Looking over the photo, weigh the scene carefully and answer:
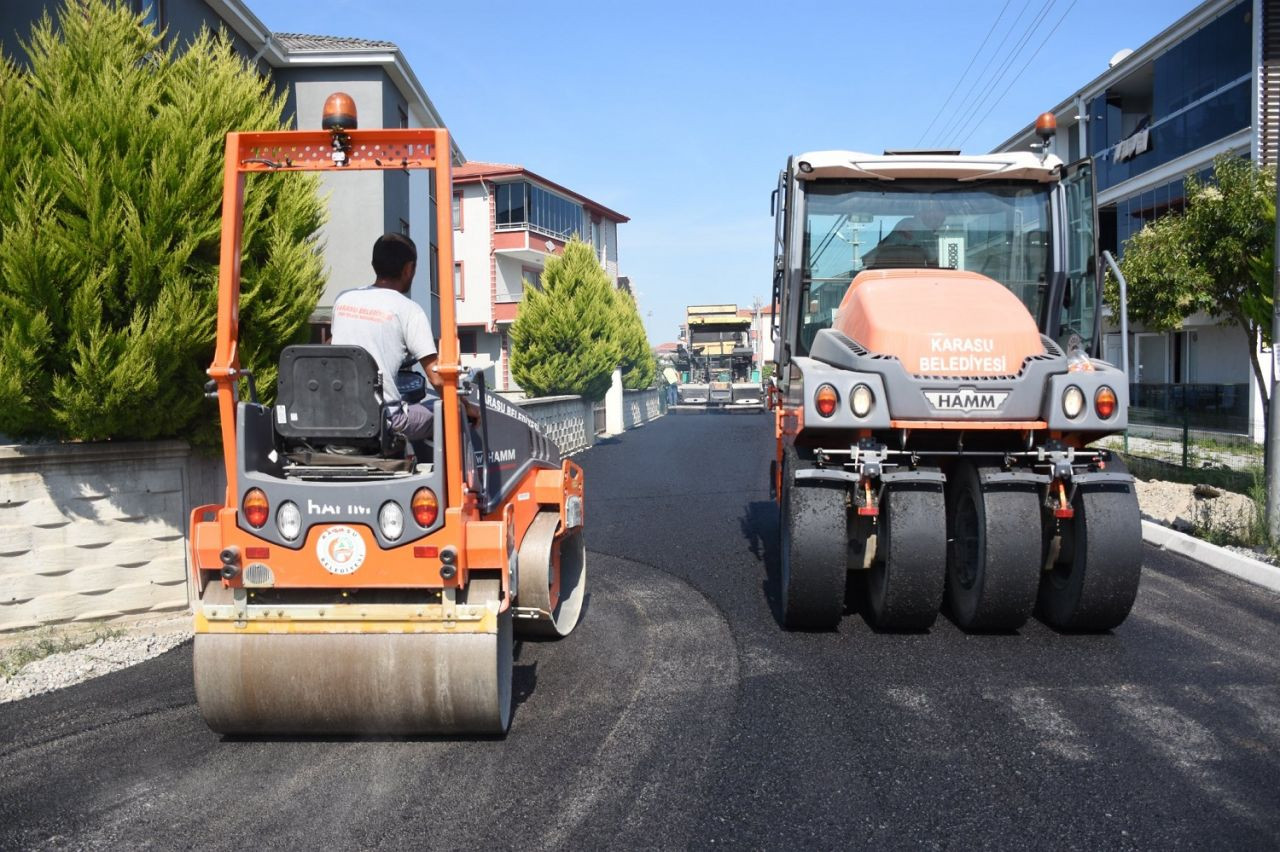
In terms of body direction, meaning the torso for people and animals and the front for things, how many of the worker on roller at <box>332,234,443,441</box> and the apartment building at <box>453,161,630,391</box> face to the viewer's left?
0

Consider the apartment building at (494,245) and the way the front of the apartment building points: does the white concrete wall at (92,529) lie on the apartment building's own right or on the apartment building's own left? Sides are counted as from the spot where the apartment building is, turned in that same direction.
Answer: on the apartment building's own right

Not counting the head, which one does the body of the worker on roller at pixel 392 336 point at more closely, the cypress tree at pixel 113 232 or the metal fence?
the metal fence

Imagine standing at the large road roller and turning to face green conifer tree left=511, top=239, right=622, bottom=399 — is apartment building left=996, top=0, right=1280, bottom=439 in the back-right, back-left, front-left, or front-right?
front-right

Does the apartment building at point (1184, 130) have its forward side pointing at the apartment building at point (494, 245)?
no

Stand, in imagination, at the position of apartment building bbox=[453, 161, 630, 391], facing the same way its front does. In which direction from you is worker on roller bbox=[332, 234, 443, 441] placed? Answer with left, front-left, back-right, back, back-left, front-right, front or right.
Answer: front-right

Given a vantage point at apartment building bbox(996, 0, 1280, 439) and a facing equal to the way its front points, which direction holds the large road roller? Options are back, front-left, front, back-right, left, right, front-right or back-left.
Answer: front-left

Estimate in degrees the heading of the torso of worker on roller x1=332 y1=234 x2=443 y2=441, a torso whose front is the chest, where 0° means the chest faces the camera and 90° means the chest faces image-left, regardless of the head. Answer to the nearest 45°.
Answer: approximately 225°

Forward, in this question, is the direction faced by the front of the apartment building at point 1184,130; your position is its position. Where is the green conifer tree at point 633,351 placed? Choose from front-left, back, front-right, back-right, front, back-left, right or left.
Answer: front-right

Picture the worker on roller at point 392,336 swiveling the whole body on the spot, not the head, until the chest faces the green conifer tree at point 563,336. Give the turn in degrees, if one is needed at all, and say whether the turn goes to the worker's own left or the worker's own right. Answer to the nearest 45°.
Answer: approximately 45° to the worker's own left

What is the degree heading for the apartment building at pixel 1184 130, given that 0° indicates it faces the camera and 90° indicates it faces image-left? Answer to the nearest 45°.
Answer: approximately 45°

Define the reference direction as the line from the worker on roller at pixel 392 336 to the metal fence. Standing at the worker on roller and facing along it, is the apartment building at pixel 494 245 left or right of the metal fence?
left

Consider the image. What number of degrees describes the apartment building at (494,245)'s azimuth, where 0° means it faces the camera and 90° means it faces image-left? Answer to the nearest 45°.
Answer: approximately 315°

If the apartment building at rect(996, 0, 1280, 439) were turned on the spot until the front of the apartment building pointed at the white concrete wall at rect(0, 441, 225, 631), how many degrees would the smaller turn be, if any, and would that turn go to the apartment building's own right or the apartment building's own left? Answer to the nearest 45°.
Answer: approximately 45° to the apartment building's own left

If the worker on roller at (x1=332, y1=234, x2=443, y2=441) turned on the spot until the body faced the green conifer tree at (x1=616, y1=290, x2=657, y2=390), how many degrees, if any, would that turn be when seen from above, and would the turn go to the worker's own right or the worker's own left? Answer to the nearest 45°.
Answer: approximately 45° to the worker's own left

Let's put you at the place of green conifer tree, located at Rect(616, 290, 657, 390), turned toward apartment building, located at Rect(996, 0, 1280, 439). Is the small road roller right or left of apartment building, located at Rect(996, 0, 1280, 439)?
right

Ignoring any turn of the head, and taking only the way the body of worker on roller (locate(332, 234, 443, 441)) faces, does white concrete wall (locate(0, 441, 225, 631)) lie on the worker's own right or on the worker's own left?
on the worker's own left
